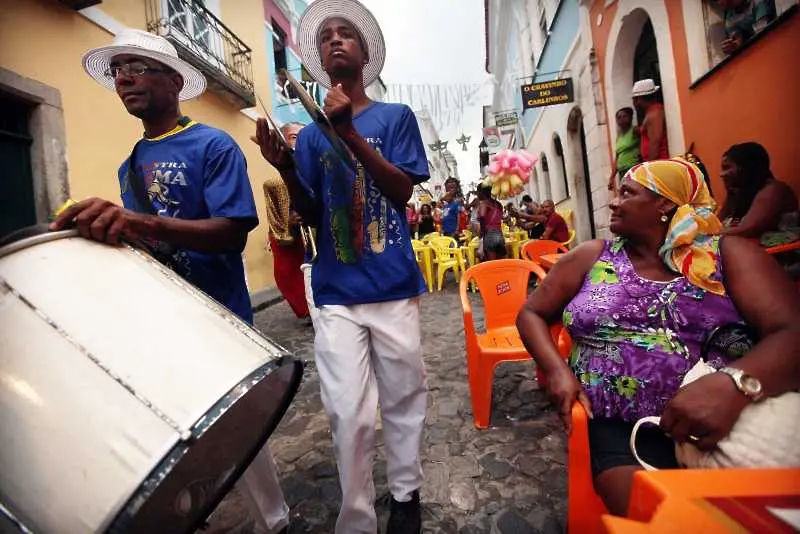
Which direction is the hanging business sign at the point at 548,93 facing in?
toward the camera

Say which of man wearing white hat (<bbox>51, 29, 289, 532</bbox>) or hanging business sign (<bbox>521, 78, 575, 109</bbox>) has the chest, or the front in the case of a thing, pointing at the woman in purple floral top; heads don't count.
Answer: the hanging business sign

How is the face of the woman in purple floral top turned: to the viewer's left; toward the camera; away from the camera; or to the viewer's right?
to the viewer's left

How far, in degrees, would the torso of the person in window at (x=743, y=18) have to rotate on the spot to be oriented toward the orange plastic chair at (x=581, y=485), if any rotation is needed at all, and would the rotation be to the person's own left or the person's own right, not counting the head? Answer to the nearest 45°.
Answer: approximately 45° to the person's own left

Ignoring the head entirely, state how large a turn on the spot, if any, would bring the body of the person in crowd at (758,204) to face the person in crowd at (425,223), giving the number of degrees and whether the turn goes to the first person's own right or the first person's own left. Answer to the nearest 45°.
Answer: approximately 45° to the first person's own right

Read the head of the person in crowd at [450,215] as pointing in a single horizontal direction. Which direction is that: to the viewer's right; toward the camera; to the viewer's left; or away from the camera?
toward the camera

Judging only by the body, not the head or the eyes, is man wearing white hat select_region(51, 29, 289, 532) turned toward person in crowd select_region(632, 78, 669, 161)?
no

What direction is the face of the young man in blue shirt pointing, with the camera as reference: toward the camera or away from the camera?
toward the camera

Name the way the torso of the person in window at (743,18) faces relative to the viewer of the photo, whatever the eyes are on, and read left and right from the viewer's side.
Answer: facing the viewer and to the left of the viewer

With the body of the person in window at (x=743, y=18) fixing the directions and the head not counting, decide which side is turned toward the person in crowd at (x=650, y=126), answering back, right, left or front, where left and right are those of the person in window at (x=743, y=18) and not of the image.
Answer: right
